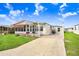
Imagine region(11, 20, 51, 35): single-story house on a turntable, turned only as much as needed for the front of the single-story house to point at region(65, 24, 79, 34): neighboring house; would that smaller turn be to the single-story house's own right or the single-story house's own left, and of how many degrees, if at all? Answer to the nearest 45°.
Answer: approximately 135° to the single-story house's own left

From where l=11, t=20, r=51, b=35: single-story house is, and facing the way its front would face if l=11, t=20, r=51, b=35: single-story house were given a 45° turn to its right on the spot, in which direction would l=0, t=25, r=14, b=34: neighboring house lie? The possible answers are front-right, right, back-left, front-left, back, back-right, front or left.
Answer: front

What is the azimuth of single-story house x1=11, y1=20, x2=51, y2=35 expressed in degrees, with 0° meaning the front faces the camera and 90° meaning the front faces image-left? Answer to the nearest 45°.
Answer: approximately 45°

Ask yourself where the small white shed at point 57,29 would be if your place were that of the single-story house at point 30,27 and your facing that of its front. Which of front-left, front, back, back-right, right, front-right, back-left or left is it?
back-left
